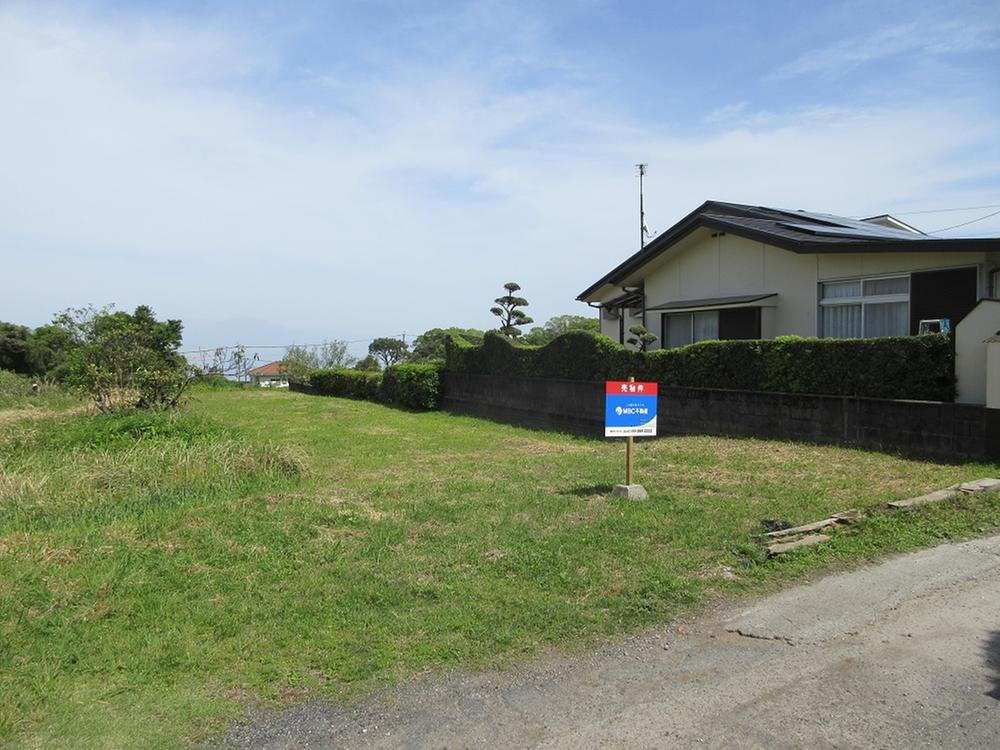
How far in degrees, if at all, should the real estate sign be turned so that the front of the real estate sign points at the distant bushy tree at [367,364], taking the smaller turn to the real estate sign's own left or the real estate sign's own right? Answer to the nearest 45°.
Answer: approximately 135° to the real estate sign's own right

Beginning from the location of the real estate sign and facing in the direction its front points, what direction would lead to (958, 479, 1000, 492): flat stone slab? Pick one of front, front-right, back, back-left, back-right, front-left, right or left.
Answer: left

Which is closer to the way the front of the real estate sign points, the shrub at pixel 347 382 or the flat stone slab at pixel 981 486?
the flat stone slab

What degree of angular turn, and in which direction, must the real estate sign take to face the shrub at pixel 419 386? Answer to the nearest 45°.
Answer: approximately 135° to its right

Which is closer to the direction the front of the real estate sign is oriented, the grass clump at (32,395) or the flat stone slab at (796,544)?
the flat stone slab

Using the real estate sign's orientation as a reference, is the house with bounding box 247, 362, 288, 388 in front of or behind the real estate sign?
behind

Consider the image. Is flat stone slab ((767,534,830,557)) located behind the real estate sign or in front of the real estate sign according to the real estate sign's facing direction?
in front

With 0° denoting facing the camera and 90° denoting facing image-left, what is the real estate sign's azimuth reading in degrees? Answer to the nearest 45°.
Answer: approximately 0°

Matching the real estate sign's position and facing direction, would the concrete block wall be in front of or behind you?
behind

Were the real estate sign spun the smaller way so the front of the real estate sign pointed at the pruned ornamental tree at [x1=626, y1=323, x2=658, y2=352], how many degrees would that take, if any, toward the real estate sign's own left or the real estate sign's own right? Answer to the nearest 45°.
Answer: approximately 180°

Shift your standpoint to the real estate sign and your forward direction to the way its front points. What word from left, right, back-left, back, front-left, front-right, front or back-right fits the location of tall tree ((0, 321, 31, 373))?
back-right
